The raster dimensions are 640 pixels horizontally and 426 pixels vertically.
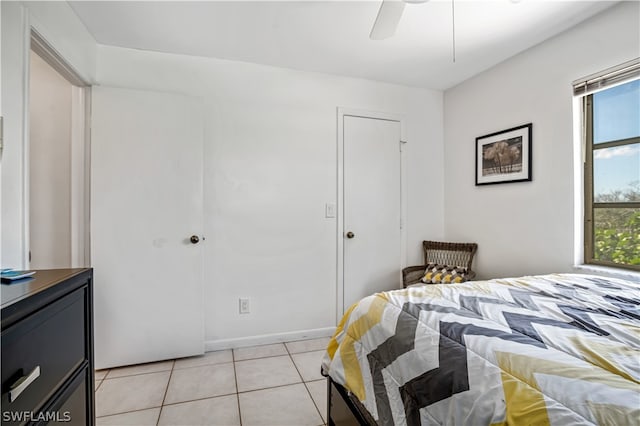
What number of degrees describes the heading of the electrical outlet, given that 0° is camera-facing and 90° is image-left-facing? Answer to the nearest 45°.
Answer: approximately 0°

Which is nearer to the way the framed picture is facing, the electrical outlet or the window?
the electrical outlet

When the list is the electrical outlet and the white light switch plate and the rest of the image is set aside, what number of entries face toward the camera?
2

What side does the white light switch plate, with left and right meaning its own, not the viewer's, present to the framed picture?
left

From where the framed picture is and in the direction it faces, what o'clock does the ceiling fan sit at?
The ceiling fan is roughly at 11 o'clock from the framed picture.

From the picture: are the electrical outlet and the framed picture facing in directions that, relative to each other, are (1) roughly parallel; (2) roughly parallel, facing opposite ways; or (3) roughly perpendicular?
roughly perpendicular

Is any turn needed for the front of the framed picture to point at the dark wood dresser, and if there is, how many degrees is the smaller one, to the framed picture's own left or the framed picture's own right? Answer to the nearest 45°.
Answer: approximately 45° to the framed picture's own left

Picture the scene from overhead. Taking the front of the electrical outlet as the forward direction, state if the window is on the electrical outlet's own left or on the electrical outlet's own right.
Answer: on the electrical outlet's own left

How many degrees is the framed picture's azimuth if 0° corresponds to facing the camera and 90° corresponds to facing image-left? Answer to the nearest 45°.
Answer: approximately 45°

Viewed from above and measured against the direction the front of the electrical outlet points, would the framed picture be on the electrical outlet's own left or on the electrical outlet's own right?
on the electrical outlet's own left
